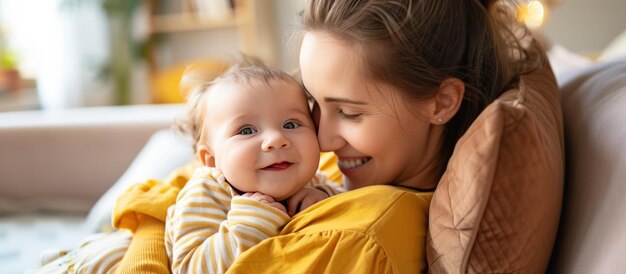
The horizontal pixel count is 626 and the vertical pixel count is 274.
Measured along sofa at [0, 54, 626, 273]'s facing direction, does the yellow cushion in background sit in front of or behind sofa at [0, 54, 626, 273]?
behind

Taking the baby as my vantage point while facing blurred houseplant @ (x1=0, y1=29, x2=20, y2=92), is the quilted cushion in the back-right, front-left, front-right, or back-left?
back-right

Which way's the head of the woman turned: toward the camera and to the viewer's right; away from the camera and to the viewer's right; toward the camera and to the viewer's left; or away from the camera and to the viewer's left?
toward the camera and to the viewer's left

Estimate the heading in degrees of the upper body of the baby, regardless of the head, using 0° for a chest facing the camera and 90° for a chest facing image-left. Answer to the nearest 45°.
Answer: approximately 315°

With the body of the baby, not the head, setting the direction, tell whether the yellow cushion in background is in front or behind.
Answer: behind

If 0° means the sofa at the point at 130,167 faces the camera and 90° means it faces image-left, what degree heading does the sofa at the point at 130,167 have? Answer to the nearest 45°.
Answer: approximately 0°

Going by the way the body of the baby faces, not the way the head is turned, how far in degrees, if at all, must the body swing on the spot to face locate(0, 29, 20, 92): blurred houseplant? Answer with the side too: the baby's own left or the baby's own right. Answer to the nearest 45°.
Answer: approximately 180°

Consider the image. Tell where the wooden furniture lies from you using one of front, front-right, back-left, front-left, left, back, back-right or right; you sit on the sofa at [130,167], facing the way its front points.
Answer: back

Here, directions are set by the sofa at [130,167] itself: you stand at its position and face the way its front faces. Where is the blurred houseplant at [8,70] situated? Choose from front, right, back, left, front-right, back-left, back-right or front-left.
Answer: back-right
